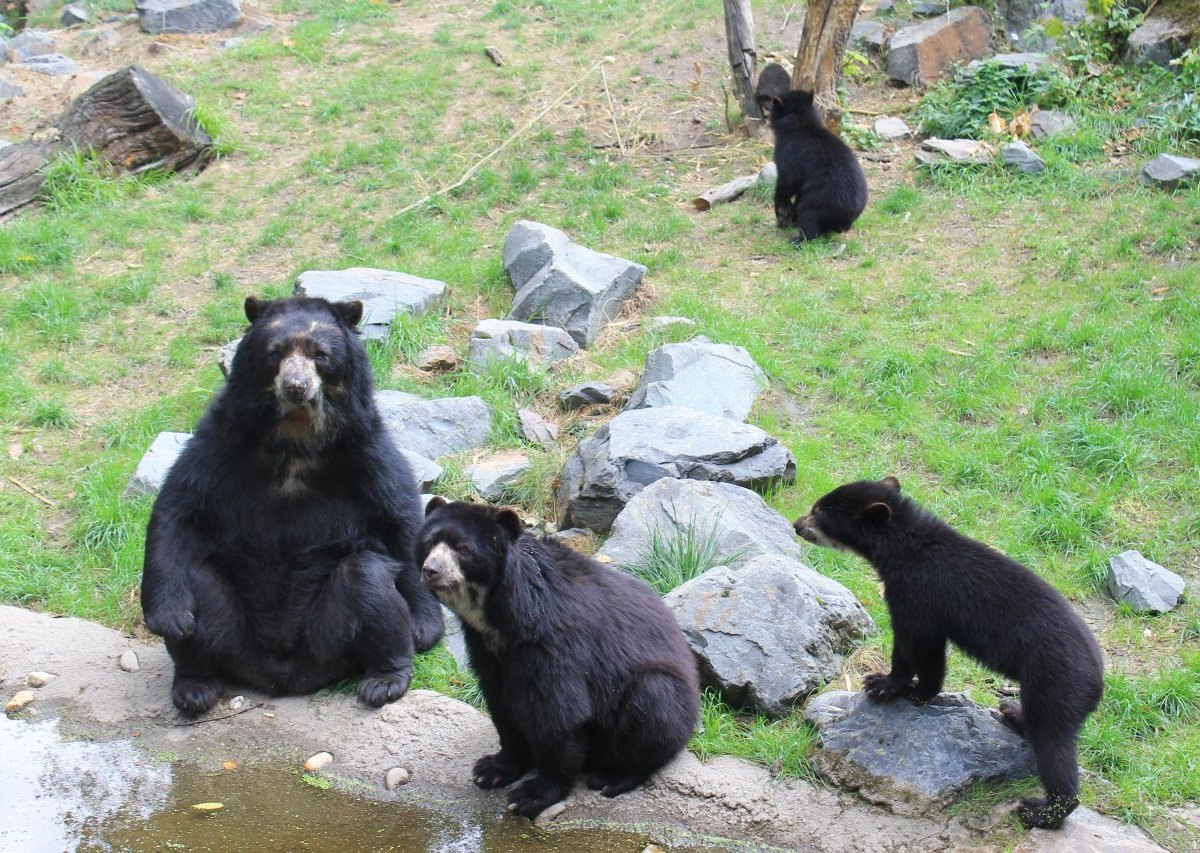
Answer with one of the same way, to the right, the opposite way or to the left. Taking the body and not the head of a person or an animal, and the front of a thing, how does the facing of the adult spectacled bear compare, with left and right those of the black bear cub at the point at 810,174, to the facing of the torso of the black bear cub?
the opposite way

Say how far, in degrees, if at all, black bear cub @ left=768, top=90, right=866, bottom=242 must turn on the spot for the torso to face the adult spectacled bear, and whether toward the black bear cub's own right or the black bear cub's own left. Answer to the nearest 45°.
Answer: approximately 135° to the black bear cub's own left

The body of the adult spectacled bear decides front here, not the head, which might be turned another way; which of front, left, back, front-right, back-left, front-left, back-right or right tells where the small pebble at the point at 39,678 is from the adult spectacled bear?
right

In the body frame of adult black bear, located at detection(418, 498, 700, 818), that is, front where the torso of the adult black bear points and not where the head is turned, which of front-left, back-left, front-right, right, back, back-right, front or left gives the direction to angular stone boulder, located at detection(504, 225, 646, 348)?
back-right

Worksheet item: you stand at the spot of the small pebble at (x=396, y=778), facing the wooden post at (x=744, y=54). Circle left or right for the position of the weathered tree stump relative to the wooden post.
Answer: left

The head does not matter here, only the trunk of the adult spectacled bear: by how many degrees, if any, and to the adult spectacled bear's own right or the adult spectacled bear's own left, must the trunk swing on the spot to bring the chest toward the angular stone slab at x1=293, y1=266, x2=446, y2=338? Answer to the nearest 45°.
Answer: approximately 180°

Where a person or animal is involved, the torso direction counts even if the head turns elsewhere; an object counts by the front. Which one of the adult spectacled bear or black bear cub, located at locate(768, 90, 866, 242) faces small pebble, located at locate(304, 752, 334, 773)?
the adult spectacled bear

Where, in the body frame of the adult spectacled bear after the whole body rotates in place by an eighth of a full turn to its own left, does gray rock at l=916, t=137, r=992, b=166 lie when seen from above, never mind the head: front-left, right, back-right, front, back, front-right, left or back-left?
left

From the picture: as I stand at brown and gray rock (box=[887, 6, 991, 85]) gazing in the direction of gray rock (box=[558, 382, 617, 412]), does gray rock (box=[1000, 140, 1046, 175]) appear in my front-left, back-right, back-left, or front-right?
front-left

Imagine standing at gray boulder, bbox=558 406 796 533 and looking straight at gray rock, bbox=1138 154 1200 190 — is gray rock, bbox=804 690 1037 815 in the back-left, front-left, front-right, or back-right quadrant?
back-right

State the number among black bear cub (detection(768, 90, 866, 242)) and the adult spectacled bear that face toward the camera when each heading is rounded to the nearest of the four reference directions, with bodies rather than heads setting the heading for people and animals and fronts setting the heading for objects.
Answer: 1

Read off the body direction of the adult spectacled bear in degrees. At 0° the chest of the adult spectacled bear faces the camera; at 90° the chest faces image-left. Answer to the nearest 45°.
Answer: approximately 0°

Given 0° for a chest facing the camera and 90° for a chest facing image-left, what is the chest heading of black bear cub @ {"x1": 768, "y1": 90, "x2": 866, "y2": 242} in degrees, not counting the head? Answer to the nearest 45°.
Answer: approximately 135°
